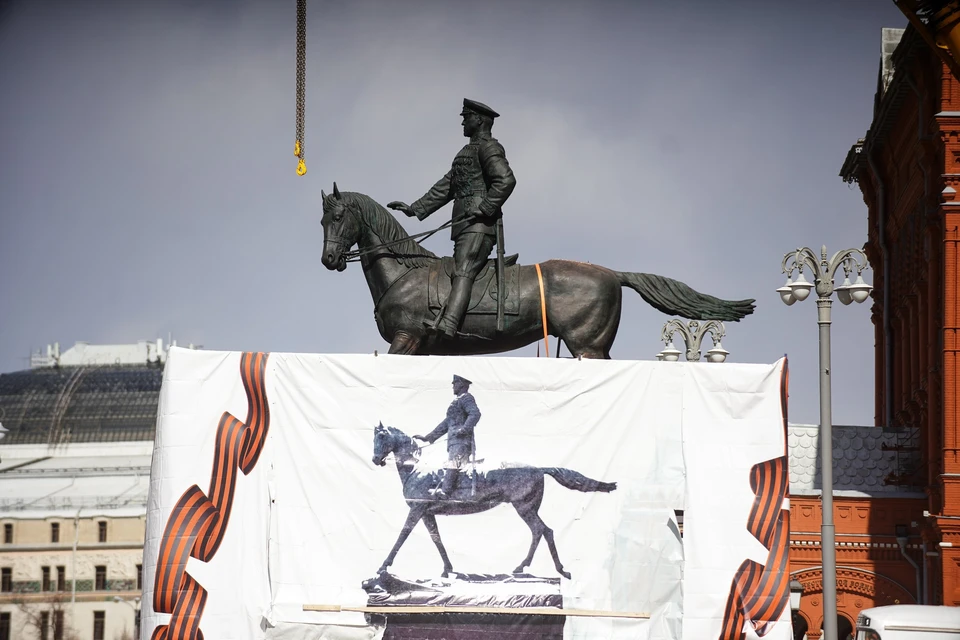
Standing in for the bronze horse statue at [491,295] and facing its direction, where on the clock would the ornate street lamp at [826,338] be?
The ornate street lamp is roughly at 5 o'clock from the bronze horse statue.

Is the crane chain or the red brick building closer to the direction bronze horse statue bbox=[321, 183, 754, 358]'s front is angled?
the crane chain

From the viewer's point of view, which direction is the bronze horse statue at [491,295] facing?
to the viewer's left

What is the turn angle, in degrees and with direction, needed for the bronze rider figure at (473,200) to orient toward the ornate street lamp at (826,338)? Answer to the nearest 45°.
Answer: approximately 135° to its right

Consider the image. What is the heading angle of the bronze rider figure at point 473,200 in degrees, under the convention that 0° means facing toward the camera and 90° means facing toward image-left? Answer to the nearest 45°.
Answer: approximately 90°

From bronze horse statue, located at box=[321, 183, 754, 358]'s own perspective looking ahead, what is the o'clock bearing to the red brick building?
The red brick building is roughly at 4 o'clock from the bronze horse statue.
